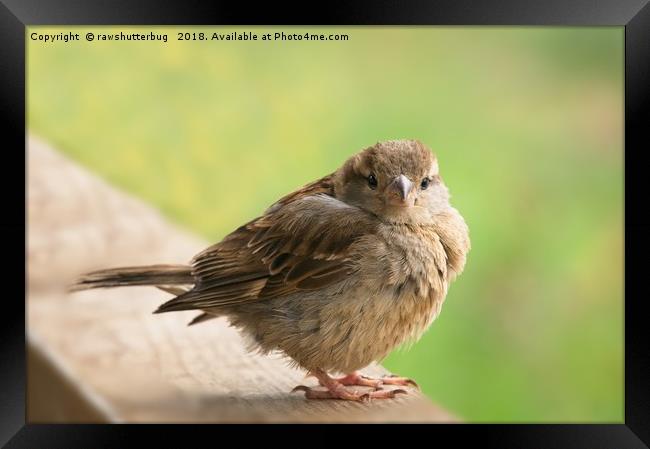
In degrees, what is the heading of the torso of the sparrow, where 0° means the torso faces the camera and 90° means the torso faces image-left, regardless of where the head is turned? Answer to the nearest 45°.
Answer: approximately 315°
